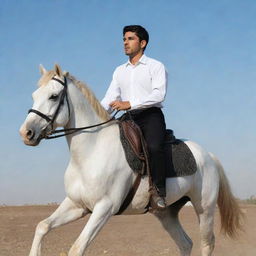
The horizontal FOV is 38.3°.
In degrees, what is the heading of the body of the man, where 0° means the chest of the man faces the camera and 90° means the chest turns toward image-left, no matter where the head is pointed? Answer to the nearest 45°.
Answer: approximately 45°

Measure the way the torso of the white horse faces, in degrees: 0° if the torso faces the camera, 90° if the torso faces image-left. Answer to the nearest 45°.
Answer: approximately 45°
